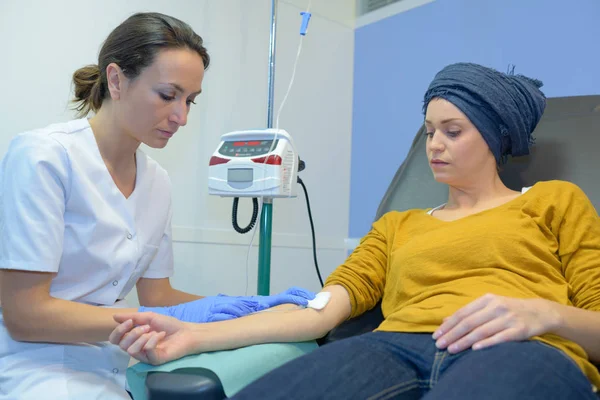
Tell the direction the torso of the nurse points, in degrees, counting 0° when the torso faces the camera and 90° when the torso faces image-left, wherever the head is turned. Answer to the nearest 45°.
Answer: approximately 315°

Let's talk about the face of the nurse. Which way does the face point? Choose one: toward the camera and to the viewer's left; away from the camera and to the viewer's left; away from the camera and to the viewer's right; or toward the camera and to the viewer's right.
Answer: toward the camera and to the viewer's right

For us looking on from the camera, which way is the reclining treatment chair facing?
facing the viewer and to the left of the viewer

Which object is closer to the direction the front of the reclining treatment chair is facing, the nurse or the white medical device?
the nurse

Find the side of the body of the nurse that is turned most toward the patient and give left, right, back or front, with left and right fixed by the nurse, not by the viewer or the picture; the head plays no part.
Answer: front

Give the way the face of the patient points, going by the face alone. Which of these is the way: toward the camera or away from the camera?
toward the camera

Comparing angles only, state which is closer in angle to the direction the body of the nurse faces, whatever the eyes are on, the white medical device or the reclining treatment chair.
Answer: the reclining treatment chair

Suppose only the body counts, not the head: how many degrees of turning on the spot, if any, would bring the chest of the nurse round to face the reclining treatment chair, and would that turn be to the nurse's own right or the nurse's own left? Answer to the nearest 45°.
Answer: approximately 45° to the nurse's own left

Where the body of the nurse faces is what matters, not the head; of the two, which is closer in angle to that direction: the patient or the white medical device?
the patient

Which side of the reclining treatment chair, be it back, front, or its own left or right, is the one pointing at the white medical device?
right

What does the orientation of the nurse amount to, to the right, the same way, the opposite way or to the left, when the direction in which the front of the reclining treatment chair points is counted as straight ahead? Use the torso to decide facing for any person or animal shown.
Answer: to the left

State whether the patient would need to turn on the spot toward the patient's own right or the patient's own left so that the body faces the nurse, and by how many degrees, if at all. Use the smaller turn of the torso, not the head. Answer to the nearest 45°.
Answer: approximately 45° to the patient's own right

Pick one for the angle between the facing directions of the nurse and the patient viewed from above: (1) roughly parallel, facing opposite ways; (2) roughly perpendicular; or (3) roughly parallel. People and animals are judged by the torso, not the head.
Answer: roughly perpendicular

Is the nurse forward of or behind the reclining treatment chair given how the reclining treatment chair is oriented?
forward

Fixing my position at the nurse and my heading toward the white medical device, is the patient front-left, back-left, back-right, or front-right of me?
front-right
